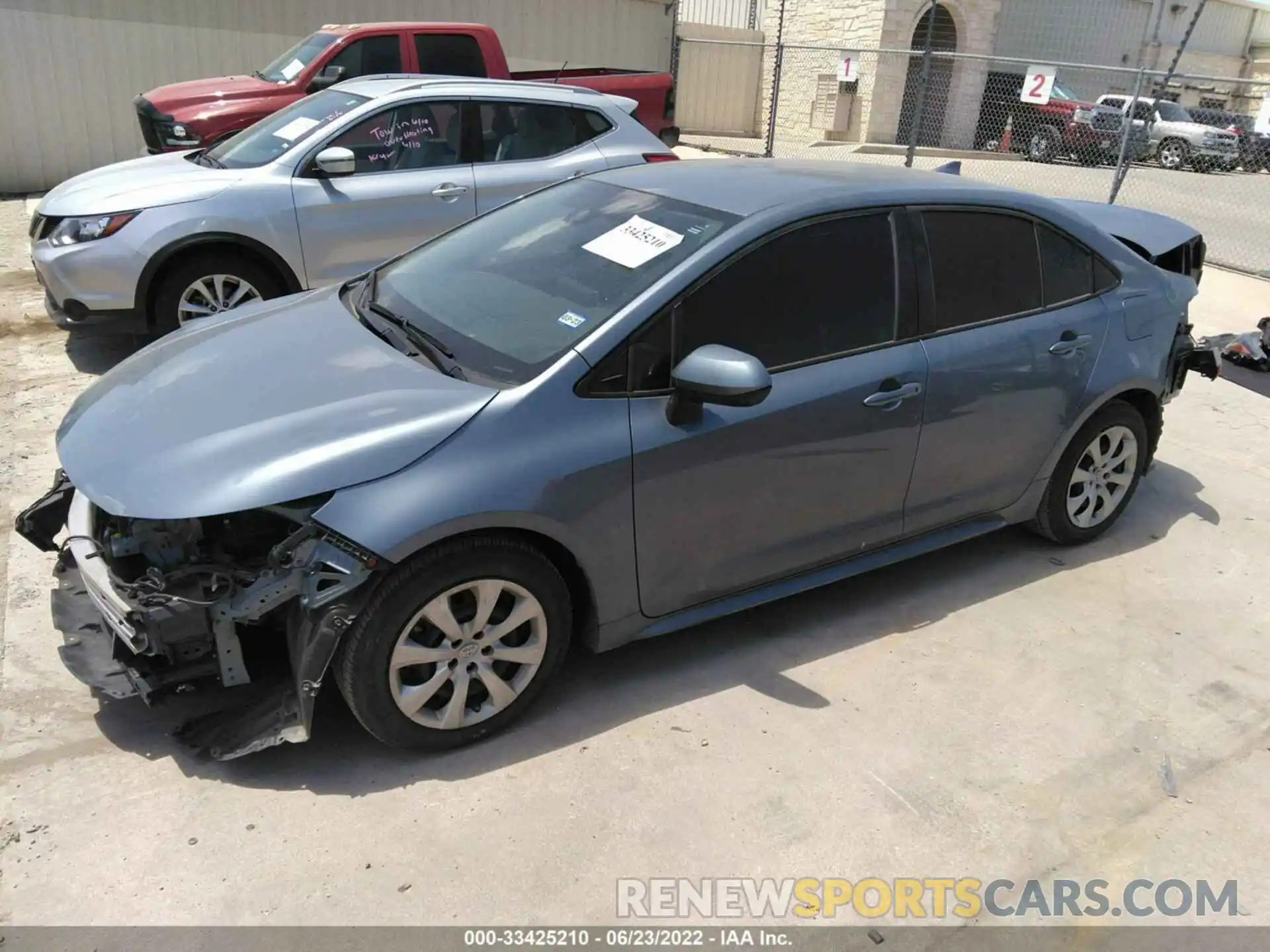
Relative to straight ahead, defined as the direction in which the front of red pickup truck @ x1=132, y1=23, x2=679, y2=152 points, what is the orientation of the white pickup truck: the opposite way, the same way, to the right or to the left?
to the left

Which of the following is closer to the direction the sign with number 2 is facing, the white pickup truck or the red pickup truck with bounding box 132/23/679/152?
the red pickup truck

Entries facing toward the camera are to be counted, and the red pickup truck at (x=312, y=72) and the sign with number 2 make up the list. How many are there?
1

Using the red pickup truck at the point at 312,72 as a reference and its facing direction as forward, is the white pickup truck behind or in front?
behind

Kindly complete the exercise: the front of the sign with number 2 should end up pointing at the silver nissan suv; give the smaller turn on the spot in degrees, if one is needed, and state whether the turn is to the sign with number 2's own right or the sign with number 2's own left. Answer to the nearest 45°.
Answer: approximately 45° to the sign with number 2's own right

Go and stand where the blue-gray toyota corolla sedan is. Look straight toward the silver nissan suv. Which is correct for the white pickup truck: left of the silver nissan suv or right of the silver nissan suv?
right

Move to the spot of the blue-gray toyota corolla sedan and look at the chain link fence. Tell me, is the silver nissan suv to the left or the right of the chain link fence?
left

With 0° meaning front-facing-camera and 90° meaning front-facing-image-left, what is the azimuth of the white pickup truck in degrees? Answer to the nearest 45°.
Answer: approximately 315°

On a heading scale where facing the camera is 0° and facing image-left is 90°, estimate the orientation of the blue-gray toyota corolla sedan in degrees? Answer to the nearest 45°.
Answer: approximately 45°

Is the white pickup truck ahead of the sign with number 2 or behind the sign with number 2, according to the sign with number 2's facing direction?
behind

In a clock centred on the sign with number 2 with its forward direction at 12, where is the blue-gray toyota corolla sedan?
The blue-gray toyota corolla sedan is roughly at 12 o'clock from the sign with number 2.

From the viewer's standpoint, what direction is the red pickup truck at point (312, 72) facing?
to the viewer's left

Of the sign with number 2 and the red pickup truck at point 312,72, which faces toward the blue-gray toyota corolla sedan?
the sign with number 2
